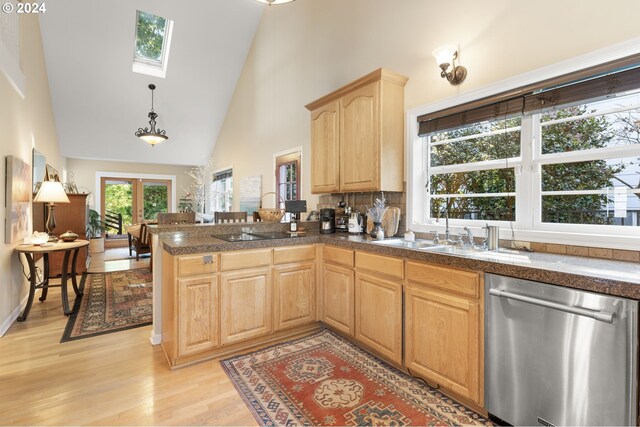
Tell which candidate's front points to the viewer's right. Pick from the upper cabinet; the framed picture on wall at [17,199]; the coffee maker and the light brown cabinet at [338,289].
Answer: the framed picture on wall

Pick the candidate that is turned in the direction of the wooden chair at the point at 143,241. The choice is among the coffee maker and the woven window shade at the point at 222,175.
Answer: the woven window shade

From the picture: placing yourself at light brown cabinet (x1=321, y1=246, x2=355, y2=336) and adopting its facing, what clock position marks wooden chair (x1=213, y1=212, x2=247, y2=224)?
The wooden chair is roughly at 3 o'clock from the light brown cabinet.

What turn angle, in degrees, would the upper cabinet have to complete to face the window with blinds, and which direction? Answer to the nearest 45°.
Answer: approximately 90° to its left

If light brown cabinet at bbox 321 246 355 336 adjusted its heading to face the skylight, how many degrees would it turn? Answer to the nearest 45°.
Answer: approximately 90° to its right

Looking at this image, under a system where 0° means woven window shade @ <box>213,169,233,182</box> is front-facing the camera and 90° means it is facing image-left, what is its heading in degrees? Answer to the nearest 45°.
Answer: approximately 45°

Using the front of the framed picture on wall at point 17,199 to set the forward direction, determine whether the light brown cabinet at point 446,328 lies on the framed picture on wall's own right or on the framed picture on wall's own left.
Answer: on the framed picture on wall's own right
